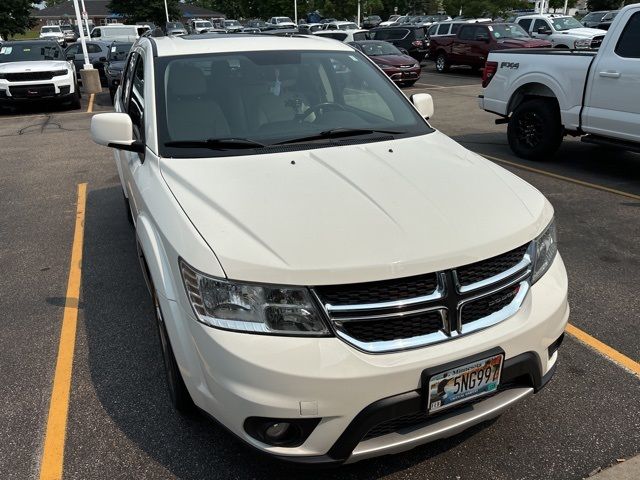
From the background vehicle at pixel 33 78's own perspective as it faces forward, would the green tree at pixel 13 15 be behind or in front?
behind

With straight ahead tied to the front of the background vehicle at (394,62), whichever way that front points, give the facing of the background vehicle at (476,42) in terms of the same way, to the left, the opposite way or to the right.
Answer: the same way

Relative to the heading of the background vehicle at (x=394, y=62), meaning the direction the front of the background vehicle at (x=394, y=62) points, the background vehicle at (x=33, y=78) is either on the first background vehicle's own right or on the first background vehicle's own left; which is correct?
on the first background vehicle's own right

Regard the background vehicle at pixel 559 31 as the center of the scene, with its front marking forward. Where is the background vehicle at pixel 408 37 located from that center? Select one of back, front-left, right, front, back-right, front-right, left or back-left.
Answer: back-right

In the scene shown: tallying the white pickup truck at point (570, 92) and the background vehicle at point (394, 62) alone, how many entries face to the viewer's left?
0

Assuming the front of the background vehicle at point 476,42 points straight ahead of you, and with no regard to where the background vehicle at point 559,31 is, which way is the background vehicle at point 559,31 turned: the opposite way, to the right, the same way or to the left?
the same way

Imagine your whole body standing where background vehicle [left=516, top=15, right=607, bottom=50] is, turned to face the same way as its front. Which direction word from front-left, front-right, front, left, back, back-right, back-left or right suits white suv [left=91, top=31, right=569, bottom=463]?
front-right

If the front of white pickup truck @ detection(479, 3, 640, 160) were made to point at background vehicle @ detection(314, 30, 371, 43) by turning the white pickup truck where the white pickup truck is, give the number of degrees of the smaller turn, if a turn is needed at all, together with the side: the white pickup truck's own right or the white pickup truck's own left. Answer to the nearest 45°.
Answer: approximately 180°

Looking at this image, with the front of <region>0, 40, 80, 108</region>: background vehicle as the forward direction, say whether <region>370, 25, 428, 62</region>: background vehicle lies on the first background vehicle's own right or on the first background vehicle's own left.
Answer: on the first background vehicle's own left

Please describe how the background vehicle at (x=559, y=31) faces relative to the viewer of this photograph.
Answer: facing the viewer and to the right of the viewer

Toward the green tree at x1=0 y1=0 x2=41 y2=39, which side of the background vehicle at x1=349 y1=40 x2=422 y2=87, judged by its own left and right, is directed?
back

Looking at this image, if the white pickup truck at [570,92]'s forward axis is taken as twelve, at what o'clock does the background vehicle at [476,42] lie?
The background vehicle is roughly at 7 o'clock from the white pickup truck.
